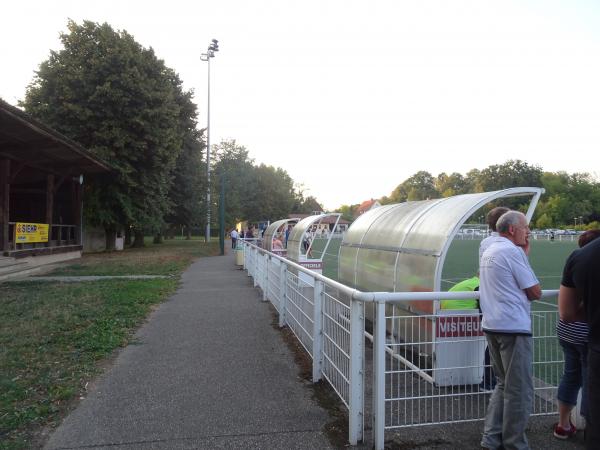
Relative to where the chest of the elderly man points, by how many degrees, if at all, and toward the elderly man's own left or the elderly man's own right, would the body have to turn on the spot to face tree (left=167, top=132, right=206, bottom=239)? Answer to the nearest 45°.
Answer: approximately 90° to the elderly man's own left

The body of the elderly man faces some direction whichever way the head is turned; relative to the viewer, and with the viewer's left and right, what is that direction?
facing away from the viewer and to the right of the viewer

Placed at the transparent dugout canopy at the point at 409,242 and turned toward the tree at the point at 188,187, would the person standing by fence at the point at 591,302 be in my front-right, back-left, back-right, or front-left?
back-left

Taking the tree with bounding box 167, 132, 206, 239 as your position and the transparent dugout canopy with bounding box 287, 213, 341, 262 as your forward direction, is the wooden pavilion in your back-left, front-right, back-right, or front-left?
front-right

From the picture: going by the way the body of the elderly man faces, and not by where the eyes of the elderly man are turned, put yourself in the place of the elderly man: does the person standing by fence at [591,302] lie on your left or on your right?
on your right

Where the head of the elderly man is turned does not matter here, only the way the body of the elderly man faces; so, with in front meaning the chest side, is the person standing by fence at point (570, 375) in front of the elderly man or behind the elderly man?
in front

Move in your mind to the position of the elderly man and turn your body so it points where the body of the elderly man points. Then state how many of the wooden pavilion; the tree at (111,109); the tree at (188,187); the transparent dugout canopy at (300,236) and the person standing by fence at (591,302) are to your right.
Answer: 1

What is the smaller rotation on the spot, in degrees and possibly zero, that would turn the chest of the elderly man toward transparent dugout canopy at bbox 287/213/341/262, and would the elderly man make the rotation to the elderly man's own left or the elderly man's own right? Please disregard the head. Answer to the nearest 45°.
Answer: approximately 90° to the elderly man's own left
